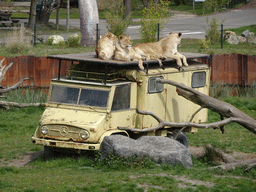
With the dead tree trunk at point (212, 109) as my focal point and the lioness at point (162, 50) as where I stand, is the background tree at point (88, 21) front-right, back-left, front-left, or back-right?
back-left

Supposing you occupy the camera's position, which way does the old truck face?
facing the viewer and to the left of the viewer
